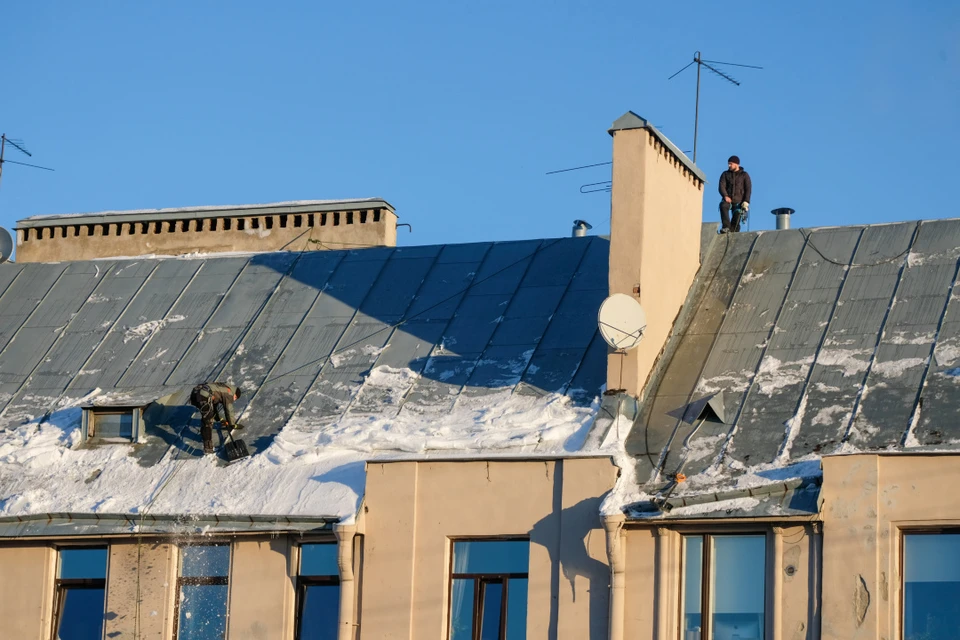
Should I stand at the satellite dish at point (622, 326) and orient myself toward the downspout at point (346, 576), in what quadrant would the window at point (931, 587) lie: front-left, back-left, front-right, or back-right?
back-left

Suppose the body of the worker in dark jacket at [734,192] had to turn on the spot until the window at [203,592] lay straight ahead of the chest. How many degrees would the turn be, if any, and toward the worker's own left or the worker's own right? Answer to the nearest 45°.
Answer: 0° — they already face it

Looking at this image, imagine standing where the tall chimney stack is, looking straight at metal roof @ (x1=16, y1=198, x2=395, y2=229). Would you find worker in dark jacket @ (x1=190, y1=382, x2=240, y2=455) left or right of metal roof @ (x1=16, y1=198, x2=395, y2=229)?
left

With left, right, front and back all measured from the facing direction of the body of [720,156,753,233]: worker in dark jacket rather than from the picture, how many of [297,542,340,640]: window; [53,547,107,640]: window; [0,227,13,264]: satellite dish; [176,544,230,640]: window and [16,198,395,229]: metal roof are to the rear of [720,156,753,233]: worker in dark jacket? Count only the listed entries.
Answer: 0

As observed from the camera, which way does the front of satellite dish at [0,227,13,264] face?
facing the viewer

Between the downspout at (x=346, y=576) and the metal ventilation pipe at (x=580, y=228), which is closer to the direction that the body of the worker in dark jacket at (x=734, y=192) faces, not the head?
the downspout

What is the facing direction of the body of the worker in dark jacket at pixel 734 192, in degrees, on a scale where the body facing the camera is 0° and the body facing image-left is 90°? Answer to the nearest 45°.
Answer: approximately 45°

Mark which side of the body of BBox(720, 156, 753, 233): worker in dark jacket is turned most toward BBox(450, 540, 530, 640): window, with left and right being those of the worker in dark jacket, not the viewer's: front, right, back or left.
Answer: front

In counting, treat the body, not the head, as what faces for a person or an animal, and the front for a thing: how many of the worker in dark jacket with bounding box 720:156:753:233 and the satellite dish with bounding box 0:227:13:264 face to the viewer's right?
0

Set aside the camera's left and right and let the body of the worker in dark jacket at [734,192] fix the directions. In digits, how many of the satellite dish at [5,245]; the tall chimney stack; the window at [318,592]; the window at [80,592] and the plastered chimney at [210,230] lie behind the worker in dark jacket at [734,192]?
0
